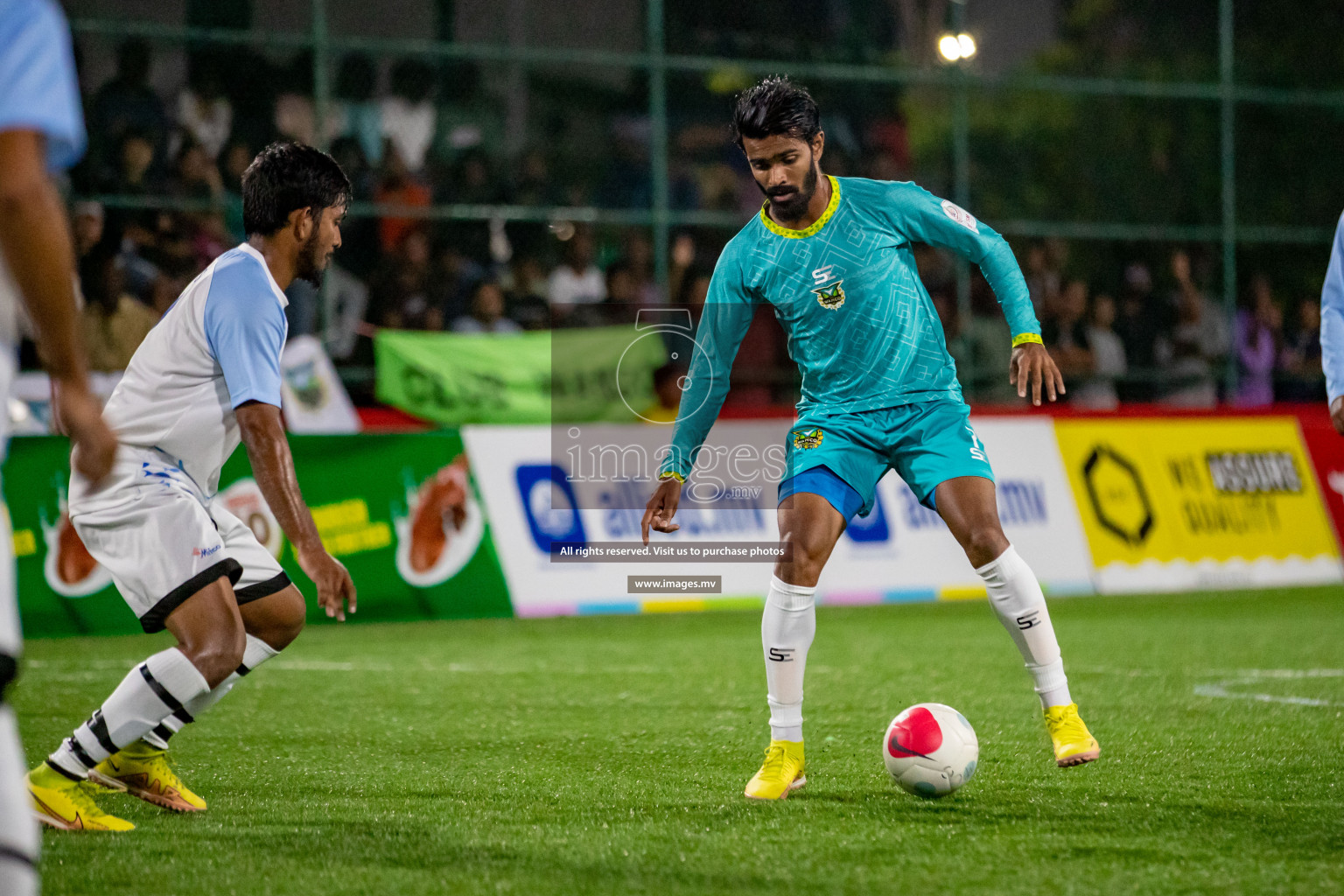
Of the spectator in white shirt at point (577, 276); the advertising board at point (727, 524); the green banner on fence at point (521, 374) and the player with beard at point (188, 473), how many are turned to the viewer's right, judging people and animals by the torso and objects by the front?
1

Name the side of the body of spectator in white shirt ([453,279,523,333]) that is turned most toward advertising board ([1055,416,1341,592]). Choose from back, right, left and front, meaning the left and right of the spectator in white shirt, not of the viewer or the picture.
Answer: left

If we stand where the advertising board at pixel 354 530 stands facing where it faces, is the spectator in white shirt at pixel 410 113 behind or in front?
behind

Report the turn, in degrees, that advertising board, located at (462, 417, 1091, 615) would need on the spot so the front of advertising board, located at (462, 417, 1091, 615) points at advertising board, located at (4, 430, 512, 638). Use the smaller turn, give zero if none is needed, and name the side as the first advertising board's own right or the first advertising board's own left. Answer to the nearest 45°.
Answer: approximately 45° to the first advertising board's own right

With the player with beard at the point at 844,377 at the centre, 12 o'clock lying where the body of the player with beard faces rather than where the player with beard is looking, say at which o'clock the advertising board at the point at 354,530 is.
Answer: The advertising board is roughly at 5 o'clock from the player with beard.

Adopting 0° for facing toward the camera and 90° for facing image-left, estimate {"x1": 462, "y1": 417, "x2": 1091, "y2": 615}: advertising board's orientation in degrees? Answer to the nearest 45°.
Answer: approximately 0°

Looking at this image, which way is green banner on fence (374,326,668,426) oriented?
toward the camera

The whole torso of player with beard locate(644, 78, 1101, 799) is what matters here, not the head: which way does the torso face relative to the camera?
toward the camera

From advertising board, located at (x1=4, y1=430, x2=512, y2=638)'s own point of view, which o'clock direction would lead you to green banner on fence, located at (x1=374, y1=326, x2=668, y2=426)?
The green banner on fence is roughly at 7 o'clock from the advertising board.

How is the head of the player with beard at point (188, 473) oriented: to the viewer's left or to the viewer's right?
to the viewer's right

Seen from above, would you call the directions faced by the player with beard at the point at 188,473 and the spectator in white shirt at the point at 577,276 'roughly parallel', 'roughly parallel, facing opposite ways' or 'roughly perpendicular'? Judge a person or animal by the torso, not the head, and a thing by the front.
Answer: roughly perpendicular

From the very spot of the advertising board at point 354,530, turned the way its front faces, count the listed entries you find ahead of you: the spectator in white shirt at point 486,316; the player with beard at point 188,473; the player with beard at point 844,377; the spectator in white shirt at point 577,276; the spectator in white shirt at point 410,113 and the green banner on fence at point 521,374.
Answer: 2
